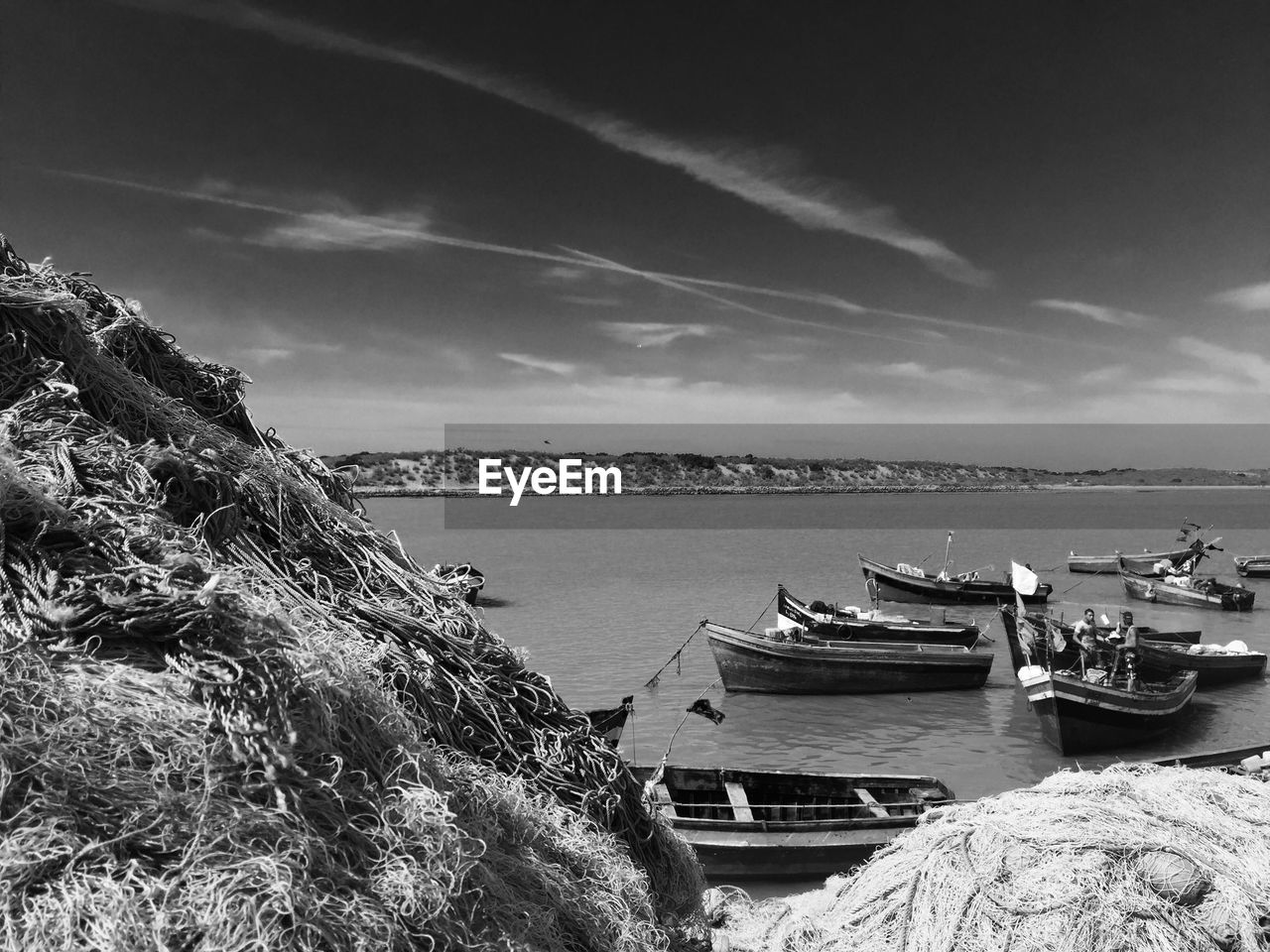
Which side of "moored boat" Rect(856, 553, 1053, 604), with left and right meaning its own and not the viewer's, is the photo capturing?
left

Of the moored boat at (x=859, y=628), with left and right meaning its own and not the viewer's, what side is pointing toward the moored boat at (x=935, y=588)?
right

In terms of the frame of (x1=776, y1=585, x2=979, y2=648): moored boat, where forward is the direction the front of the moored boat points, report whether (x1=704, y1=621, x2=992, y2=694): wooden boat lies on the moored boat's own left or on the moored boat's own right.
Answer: on the moored boat's own left

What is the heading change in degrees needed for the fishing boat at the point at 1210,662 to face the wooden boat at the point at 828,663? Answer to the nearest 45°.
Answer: approximately 45° to its left

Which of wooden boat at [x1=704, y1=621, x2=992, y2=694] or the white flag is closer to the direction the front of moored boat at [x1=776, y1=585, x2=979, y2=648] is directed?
the wooden boat

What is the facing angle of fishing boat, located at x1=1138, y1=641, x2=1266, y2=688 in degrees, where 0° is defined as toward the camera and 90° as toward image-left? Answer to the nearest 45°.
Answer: approximately 90°

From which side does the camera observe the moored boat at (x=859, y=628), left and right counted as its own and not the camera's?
left

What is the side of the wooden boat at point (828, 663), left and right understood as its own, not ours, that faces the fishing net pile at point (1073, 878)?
left

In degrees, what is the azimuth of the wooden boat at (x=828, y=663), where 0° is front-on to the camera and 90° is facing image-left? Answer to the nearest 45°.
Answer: approximately 90°
